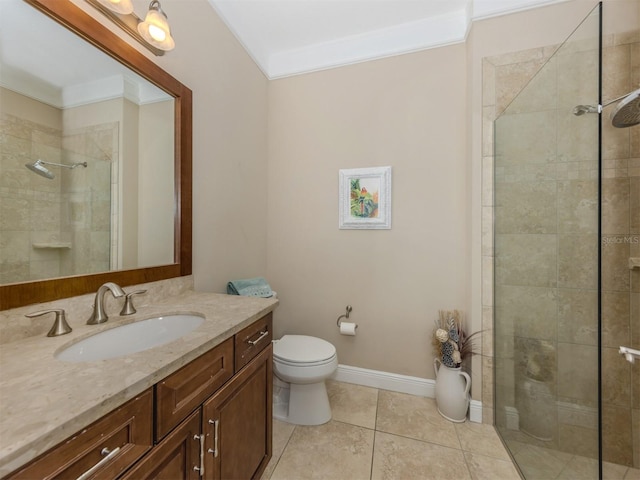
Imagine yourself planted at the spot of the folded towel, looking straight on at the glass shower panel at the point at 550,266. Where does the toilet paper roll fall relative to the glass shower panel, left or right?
left

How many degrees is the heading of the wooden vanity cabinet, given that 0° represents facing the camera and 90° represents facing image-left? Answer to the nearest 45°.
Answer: approximately 315°

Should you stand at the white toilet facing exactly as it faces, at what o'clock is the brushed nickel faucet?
The brushed nickel faucet is roughly at 3 o'clock from the white toilet.

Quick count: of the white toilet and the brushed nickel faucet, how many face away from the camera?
0

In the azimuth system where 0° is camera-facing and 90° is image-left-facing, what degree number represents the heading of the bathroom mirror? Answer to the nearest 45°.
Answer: approximately 315°

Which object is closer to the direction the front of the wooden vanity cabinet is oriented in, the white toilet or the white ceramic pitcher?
the white ceramic pitcher

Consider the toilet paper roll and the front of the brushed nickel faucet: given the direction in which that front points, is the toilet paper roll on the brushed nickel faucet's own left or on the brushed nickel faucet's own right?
on the brushed nickel faucet's own left

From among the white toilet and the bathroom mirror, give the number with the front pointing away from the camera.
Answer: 0
